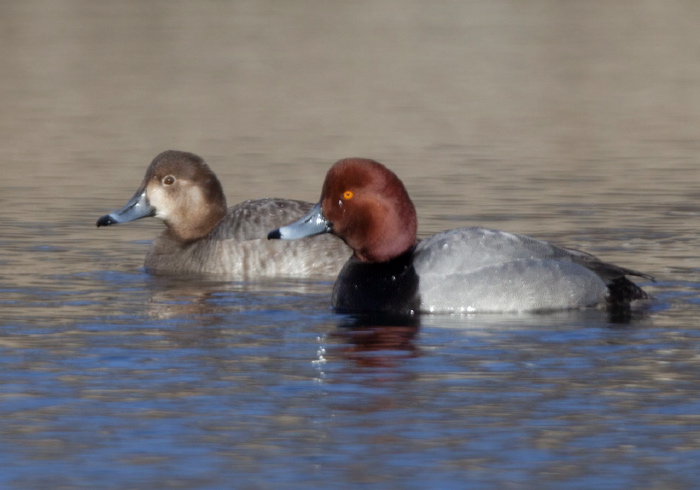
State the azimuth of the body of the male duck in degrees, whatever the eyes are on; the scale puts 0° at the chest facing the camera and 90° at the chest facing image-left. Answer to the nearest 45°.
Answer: approximately 90°

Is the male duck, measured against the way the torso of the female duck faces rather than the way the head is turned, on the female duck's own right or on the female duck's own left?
on the female duck's own left

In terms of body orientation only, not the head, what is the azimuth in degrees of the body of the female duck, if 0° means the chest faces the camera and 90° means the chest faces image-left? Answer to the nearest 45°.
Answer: approximately 90°

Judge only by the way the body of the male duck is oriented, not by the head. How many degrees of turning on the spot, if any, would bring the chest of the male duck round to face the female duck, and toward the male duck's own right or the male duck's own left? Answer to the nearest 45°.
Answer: approximately 45° to the male duck's own right

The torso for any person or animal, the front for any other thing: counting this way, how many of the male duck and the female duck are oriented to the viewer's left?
2
